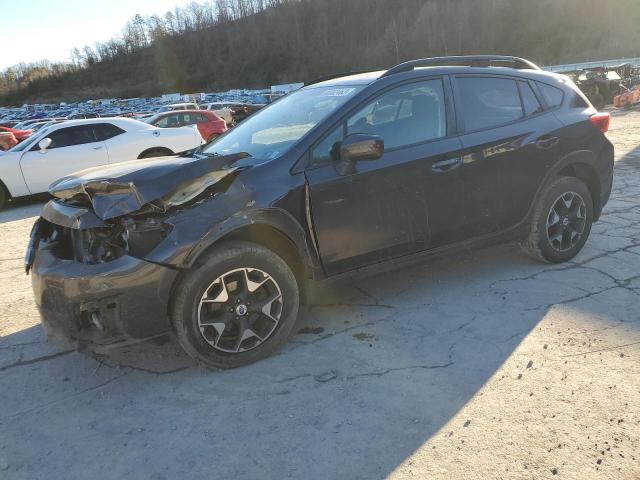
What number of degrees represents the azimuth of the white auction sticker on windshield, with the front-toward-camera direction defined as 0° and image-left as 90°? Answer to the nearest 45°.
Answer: approximately 45°

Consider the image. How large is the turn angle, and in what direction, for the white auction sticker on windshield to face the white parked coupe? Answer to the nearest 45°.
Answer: approximately 90° to its right

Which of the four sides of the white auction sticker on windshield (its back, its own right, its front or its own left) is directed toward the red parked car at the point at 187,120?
right

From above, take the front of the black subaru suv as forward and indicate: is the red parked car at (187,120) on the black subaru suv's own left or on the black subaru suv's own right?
on the black subaru suv's own right

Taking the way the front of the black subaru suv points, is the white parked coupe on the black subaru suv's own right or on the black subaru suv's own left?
on the black subaru suv's own right
